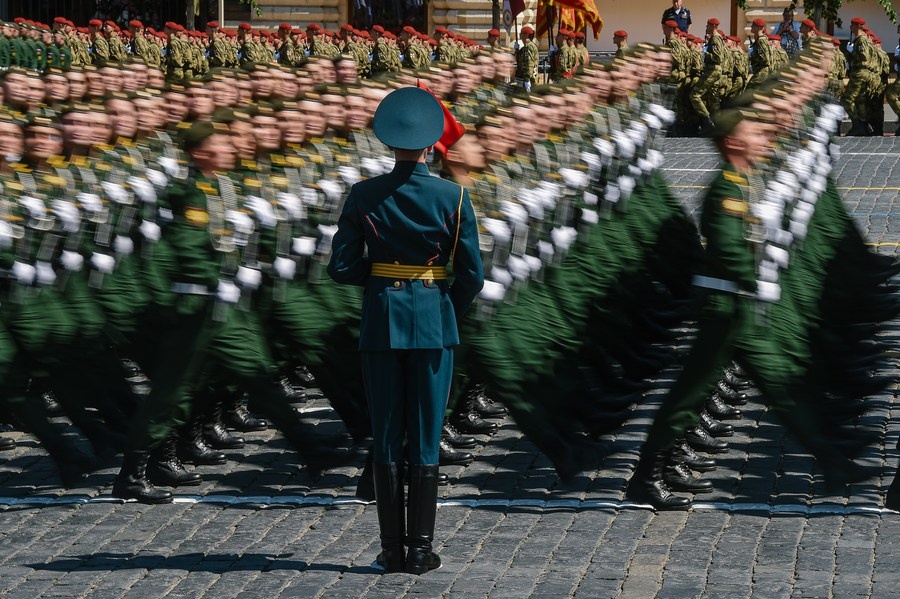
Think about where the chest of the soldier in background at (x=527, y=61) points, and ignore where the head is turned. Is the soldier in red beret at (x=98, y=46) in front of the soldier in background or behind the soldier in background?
in front

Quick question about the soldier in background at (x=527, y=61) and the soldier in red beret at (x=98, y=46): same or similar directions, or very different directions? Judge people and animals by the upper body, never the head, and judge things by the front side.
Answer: same or similar directions

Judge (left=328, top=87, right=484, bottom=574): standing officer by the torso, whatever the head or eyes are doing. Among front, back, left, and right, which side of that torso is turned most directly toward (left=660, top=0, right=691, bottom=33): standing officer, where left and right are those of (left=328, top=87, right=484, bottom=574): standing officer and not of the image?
front

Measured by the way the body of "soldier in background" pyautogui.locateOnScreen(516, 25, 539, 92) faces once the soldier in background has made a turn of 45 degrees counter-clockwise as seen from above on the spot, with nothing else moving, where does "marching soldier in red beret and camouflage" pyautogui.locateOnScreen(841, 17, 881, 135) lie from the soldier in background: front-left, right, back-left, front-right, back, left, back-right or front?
left

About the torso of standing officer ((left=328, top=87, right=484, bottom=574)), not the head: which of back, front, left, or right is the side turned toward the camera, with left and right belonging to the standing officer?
back

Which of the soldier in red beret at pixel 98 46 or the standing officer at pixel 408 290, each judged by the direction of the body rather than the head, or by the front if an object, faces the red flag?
the standing officer

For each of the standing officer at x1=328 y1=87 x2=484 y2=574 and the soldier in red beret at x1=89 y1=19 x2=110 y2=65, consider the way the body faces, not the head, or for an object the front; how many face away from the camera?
1

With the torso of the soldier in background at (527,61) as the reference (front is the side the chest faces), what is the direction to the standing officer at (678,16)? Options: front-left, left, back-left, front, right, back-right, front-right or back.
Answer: back-right

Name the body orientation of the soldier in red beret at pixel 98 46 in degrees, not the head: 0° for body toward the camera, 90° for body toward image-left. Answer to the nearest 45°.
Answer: approximately 90°

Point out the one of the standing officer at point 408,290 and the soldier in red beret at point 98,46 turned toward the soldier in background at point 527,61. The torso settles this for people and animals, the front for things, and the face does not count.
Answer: the standing officer

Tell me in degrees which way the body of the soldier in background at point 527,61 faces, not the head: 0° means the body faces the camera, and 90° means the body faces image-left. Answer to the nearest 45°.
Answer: approximately 90°

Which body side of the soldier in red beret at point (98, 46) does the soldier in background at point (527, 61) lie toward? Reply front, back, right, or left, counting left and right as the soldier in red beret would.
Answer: back

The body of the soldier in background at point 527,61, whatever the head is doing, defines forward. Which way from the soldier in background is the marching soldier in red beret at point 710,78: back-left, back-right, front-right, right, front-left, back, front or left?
back-left

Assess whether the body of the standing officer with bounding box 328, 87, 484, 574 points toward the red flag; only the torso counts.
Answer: yes

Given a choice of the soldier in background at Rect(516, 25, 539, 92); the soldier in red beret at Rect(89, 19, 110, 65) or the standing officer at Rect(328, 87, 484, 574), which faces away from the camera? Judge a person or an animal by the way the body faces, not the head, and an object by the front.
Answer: the standing officer

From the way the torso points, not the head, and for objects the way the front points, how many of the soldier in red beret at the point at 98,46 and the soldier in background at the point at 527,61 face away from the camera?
0
